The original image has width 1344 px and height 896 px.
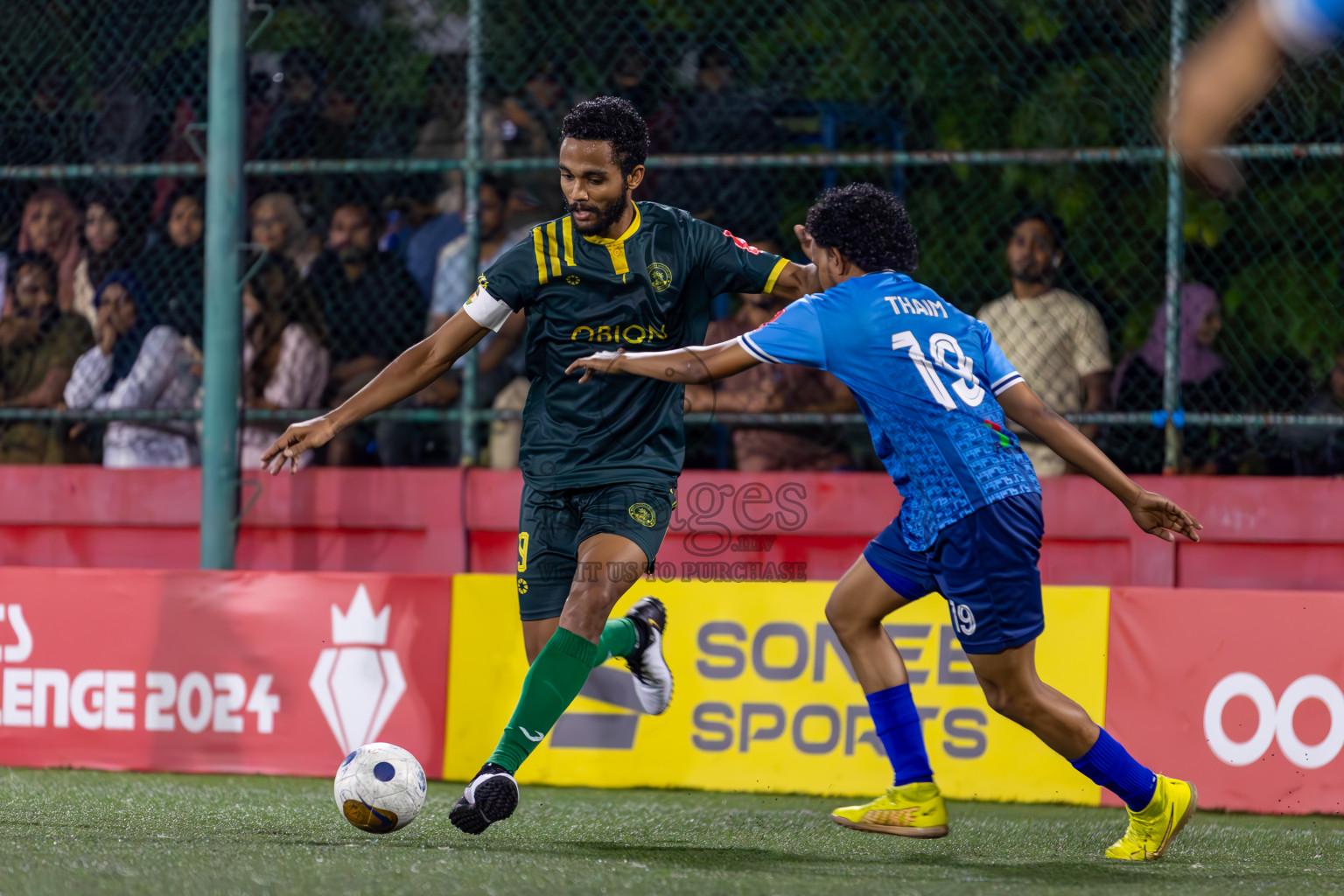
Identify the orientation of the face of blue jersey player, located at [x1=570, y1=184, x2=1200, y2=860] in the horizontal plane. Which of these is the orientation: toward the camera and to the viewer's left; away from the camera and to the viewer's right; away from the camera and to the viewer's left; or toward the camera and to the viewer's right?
away from the camera and to the viewer's left

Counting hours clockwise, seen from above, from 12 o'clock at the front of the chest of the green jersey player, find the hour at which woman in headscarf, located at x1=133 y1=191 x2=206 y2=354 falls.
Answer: The woman in headscarf is roughly at 5 o'clock from the green jersey player.

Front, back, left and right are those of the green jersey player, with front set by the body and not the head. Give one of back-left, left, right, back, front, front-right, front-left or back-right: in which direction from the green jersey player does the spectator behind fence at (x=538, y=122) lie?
back

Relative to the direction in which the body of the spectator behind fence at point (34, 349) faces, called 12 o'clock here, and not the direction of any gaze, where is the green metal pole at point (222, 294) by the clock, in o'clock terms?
The green metal pole is roughly at 11 o'clock from the spectator behind fence.

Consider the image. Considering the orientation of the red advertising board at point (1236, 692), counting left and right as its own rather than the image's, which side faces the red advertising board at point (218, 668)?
right

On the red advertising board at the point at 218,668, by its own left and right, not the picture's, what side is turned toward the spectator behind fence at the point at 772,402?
back
